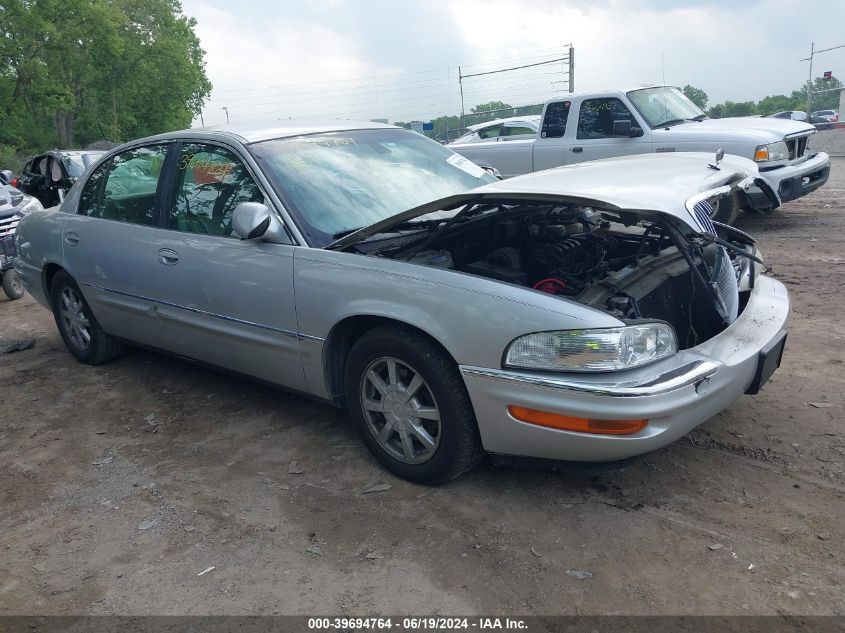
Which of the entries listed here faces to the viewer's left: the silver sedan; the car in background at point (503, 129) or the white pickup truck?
the car in background

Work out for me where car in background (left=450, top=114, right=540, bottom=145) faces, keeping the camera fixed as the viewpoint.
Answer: facing to the left of the viewer

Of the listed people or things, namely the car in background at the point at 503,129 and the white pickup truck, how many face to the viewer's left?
1

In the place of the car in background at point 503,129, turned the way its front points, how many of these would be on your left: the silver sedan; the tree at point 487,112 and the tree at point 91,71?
1

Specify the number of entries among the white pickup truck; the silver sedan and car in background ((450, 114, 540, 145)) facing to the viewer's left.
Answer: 1

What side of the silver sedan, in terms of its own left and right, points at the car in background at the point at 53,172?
back

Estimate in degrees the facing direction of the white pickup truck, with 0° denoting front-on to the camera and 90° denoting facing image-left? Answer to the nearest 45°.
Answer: approximately 315°

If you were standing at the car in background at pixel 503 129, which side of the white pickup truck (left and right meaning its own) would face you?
back

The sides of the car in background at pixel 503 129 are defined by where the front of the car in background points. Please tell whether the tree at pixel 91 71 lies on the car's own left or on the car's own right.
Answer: on the car's own right

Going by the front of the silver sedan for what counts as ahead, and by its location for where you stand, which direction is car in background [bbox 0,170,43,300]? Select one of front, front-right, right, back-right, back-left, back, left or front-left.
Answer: back

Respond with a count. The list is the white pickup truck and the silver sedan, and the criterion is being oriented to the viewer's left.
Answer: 0

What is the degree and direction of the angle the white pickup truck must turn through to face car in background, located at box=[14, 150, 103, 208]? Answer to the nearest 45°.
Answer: approximately 135° to its right

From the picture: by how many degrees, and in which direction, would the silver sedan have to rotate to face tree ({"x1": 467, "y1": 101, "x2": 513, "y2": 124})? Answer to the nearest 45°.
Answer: approximately 135° to its left

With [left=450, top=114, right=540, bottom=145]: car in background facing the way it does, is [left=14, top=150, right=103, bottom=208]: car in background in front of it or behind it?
in front

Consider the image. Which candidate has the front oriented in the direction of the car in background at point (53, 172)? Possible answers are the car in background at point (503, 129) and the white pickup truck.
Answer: the car in background at point (503, 129)
